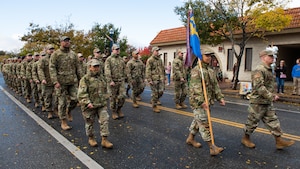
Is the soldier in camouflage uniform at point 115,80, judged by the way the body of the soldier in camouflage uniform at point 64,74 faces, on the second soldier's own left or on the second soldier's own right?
on the second soldier's own left

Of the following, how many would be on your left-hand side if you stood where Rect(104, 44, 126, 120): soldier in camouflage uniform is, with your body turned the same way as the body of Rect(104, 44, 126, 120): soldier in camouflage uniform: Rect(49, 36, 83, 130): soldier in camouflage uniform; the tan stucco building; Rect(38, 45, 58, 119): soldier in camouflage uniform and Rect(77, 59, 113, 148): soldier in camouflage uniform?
1

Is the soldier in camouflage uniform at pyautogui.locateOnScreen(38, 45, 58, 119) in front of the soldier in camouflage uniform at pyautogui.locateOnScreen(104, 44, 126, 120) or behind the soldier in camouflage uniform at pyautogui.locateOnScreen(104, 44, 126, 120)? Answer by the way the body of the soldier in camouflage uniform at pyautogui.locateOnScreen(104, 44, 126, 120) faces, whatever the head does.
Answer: behind

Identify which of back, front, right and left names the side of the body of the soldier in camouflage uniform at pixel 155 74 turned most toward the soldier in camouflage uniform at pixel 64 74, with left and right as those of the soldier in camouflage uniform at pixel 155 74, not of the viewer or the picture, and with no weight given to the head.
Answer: right

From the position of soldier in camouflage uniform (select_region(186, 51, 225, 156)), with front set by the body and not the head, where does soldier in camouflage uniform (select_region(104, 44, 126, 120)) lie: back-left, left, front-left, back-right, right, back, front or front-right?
back

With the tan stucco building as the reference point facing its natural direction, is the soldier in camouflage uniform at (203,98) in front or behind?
in front

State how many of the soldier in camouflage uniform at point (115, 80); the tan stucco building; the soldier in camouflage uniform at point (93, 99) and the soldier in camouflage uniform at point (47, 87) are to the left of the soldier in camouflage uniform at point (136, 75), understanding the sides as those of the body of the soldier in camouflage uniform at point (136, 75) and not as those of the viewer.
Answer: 1
